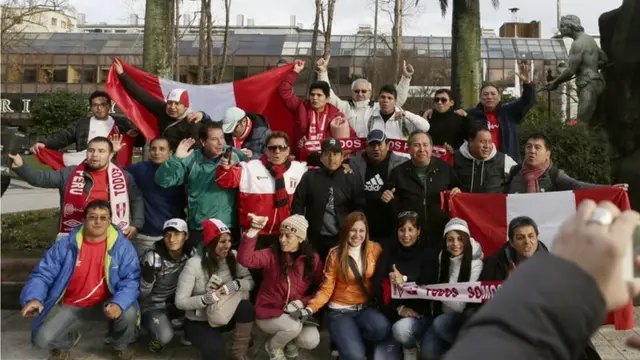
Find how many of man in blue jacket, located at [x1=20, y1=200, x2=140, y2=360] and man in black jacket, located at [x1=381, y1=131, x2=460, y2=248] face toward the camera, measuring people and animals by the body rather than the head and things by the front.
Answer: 2

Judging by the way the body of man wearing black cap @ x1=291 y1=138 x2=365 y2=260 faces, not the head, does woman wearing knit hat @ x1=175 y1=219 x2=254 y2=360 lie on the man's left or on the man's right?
on the man's right

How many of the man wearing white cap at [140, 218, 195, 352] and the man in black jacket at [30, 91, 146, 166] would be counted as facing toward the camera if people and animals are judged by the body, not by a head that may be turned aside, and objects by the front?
2

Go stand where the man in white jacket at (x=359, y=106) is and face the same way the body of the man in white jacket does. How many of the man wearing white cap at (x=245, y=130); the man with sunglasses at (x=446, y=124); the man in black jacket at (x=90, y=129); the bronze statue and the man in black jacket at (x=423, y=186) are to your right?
2

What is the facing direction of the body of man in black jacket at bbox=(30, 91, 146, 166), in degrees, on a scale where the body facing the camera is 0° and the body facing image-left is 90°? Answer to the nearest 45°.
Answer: approximately 0°

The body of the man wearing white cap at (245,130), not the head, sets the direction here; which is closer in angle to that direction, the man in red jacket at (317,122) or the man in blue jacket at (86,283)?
the man in blue jacket

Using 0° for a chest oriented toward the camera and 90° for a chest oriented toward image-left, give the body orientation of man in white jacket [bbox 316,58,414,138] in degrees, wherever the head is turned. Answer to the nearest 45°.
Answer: approximately 0°

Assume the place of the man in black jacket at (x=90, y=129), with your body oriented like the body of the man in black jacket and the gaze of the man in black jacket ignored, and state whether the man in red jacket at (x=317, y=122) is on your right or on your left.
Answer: on your left

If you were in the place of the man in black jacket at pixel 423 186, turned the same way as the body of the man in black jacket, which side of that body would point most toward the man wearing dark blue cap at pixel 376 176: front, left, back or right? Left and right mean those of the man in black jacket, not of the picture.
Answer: right

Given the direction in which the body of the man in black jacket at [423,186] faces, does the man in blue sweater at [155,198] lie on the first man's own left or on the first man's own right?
on the first man's own right
